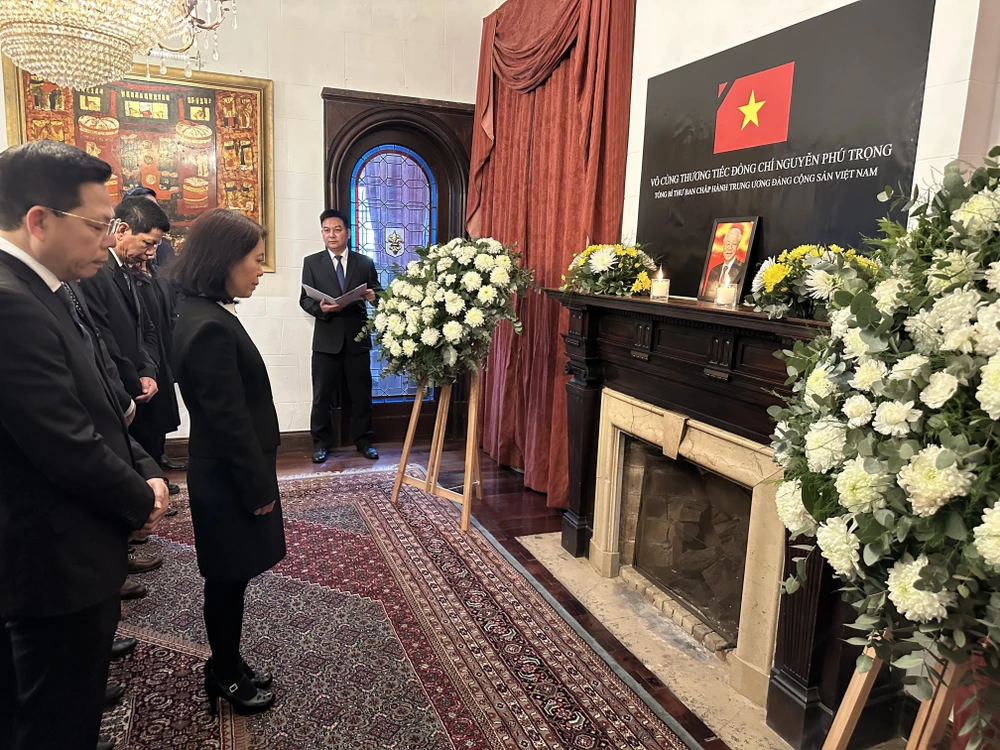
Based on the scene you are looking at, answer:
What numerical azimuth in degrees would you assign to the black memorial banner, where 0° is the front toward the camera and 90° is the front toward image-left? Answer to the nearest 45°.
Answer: approximately 45°

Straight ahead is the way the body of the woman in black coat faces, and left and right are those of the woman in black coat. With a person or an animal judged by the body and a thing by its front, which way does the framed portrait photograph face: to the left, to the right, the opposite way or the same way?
the opposite way

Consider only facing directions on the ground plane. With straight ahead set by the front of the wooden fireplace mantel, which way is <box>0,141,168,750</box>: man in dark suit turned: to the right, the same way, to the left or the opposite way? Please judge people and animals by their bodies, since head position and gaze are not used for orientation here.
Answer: the opposite way

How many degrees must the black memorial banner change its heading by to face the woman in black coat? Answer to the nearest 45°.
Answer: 0° — it already faces them

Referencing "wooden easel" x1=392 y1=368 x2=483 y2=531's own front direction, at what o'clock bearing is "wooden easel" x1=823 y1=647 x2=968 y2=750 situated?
"wooden easel" x1=823 y1=647 x2=968 y2=750 is roughly at 10 o'clock from "wooden easel" x1=392 y1=368 x2=483 y2=531.

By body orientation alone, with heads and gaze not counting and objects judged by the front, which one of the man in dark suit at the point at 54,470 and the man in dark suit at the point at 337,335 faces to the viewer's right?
the man in dark suit at the point at 54,470

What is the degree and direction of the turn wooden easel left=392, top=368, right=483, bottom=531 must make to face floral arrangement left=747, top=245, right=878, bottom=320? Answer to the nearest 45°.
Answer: approximately 90° to its left

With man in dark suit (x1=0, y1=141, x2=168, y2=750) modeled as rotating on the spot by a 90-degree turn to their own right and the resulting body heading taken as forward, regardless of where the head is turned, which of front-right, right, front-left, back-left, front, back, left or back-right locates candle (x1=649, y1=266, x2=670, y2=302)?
left

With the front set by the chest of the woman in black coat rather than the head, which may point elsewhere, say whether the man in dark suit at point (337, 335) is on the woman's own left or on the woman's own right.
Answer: on the woman's own left

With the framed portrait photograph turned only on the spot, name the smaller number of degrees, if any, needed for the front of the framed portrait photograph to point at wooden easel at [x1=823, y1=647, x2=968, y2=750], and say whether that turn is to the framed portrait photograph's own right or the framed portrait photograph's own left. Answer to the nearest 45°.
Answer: approximately 45° to the framed portrait photograph's own left

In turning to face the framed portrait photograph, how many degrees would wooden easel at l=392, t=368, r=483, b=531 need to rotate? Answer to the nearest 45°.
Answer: approximately 90° to its left

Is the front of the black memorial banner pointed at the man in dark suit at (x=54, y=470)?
yes

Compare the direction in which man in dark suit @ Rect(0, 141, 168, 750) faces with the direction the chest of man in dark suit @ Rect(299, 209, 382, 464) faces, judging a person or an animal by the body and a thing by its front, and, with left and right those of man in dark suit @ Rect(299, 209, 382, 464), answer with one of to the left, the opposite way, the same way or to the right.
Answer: to the left

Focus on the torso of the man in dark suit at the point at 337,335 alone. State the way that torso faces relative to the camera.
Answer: toward the camera

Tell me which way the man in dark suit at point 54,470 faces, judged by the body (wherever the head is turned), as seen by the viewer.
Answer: to the viewer's right

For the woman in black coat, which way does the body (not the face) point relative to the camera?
to the viewer's right

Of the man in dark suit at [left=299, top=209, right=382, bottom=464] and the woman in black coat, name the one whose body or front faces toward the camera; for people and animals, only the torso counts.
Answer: the man in dark suit
